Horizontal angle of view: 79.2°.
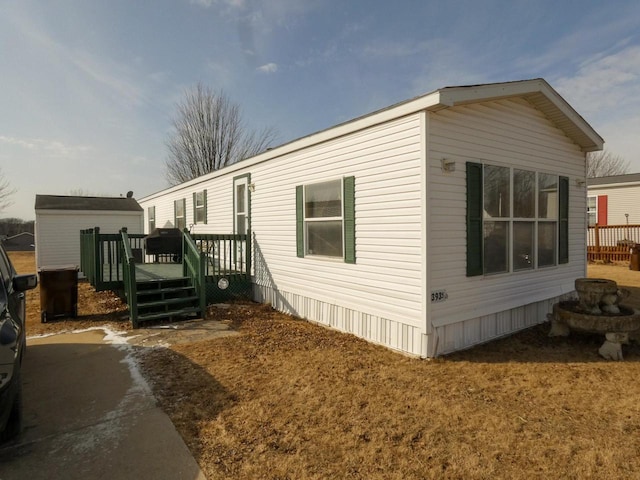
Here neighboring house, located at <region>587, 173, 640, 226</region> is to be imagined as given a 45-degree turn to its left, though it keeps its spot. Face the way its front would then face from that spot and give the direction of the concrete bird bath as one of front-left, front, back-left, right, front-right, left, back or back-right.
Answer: front

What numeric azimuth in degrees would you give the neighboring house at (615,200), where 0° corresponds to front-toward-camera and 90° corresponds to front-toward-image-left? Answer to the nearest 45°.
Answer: approximately 45°

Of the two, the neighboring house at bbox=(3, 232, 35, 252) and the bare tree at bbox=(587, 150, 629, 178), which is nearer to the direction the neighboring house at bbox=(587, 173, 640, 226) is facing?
the neighboring house

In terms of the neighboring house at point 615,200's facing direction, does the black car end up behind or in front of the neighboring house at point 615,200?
in front

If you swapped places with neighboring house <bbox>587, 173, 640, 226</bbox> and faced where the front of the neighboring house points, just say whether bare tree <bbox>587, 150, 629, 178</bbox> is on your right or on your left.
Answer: on your right

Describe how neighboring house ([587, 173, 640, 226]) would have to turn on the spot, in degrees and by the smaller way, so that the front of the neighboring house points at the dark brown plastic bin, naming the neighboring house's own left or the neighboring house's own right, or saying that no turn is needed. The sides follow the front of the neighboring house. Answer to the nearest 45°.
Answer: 0° — it already faces it

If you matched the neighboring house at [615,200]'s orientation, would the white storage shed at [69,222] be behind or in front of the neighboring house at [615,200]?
in front

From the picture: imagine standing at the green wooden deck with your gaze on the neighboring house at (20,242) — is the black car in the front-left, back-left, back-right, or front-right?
back-left

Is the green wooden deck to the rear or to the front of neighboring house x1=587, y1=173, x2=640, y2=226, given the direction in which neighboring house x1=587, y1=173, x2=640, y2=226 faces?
to the front
